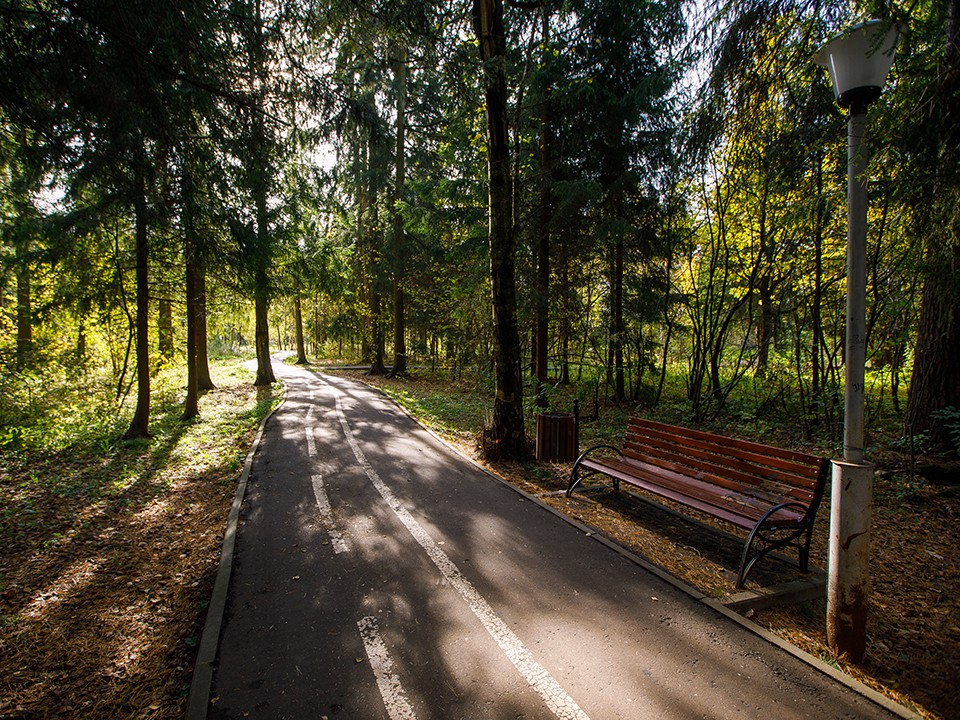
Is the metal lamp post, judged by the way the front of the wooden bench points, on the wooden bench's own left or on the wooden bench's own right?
on the wooden bench's own left

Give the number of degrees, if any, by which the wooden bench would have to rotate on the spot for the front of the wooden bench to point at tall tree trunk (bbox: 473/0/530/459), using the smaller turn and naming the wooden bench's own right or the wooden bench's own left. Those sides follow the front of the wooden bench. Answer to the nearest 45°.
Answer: approximately 90° to the wooden bench's own right

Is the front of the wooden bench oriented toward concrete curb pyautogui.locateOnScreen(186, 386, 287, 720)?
yes

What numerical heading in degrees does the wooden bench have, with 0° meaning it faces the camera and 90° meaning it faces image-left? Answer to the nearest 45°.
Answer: approximately 45°

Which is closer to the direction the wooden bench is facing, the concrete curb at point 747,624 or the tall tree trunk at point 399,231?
the concrete curb

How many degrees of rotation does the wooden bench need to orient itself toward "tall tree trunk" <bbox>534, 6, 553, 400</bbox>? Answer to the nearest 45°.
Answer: approximately 90° to its right

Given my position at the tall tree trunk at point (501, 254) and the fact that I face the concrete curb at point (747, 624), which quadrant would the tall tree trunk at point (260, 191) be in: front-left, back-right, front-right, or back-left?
back-right
